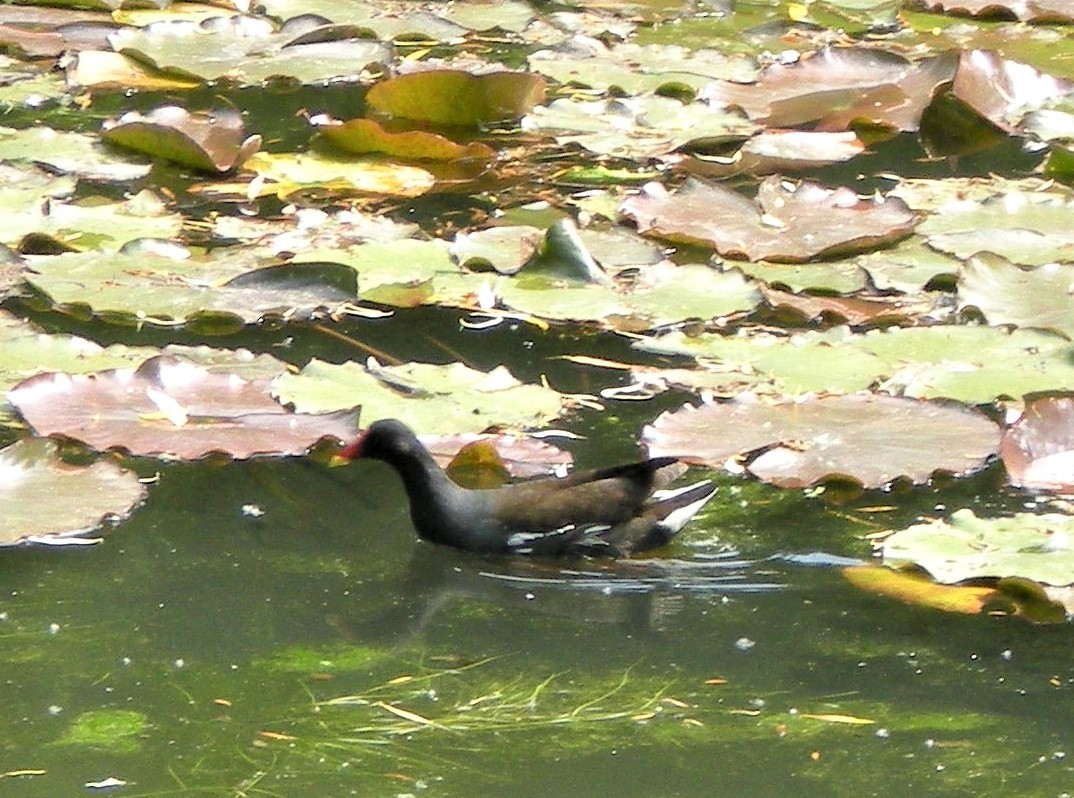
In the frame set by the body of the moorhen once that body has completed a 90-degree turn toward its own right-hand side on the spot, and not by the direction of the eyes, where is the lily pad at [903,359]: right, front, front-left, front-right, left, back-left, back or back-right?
front-right

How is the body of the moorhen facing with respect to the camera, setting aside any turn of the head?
to the viewer's left

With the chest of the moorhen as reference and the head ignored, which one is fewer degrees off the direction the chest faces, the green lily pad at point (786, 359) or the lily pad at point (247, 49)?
the lily pad

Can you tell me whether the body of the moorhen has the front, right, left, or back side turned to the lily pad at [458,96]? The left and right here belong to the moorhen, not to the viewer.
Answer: right

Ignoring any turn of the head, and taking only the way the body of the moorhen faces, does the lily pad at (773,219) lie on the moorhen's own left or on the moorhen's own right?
on the moorhen's own right

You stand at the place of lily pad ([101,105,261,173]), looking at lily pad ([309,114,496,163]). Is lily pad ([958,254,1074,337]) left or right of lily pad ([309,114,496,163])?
right

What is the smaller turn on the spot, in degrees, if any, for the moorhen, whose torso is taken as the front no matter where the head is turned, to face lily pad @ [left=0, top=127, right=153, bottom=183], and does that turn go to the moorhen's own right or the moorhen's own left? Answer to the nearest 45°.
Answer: approximately 45° to the moorhen's own right

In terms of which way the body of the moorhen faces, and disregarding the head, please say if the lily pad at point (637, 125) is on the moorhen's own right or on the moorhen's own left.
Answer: on the moorhen's own right

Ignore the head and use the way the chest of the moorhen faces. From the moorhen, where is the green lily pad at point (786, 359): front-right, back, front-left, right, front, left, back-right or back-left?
back-right

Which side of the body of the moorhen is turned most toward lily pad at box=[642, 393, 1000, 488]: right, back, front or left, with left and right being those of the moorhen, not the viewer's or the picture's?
back

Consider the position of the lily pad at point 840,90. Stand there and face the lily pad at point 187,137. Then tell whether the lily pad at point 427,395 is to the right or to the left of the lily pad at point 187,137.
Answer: left

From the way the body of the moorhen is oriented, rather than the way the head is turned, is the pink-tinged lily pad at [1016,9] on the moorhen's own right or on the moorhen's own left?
on the moorhen's own right

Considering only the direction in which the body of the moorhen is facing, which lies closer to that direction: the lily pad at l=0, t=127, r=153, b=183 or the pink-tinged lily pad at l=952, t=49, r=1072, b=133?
the lily pad

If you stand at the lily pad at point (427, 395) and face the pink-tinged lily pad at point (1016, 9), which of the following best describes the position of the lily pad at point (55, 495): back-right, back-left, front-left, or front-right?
back-left

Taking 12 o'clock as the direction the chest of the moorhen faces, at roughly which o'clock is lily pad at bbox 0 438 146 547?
The lily pad is roughly at 12 o'clock from the moorhen.
